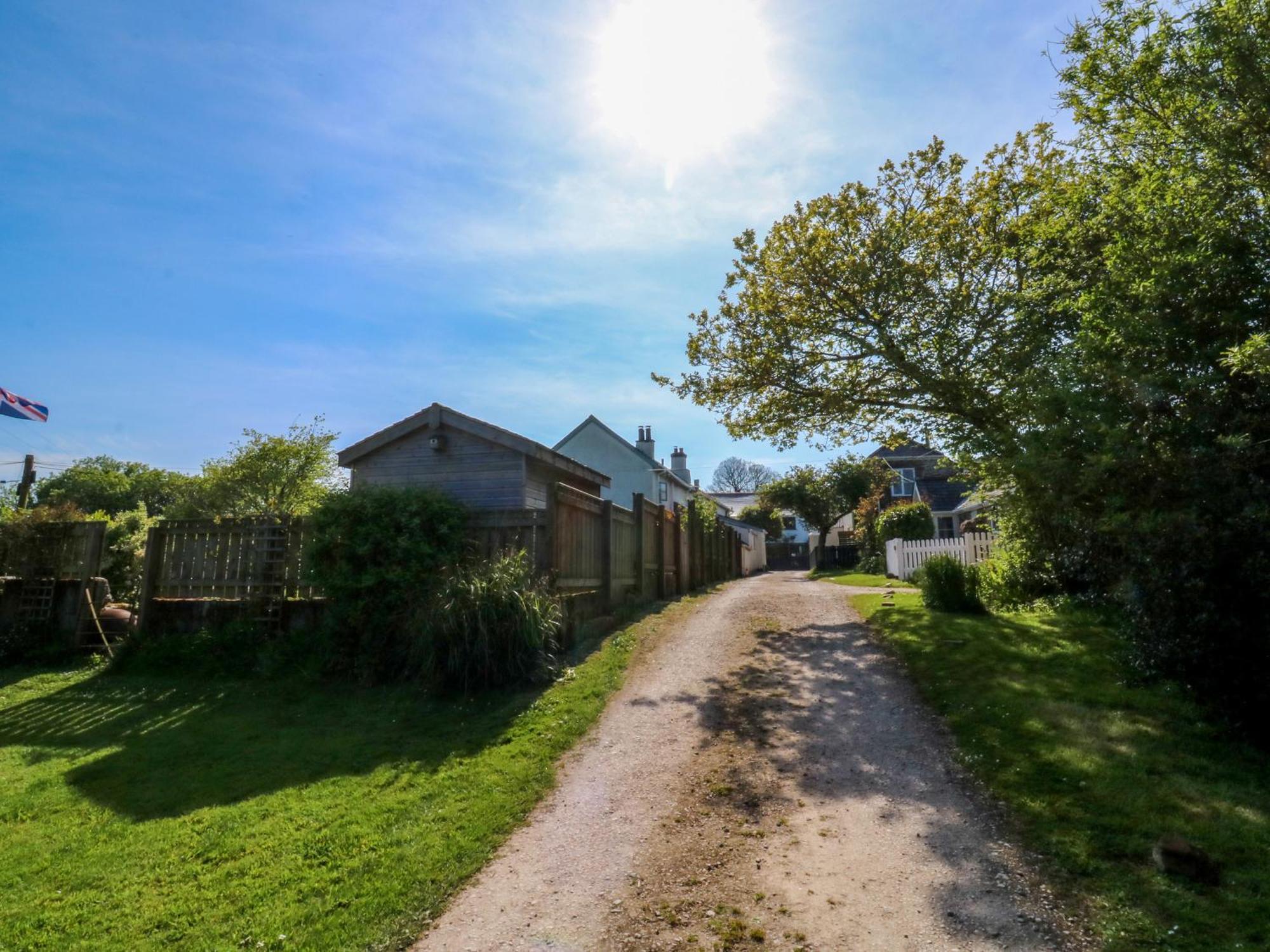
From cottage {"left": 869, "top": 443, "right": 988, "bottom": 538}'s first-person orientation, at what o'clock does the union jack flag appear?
The union jack flag is roughly at 1 o'clock from the cottage.

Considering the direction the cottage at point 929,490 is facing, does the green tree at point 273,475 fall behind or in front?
in front

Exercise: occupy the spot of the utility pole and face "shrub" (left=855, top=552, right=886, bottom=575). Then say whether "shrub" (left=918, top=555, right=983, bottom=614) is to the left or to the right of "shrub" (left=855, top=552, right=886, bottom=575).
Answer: right

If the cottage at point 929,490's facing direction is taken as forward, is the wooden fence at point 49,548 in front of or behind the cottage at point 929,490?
in front

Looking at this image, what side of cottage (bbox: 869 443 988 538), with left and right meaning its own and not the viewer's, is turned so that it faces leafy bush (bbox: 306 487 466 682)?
front

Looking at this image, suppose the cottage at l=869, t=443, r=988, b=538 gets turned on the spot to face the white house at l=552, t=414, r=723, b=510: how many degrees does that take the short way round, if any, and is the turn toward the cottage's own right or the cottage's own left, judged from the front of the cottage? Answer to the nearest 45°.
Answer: approximately 45° to the cottage's own right

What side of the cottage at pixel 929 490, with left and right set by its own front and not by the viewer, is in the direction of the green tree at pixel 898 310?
front

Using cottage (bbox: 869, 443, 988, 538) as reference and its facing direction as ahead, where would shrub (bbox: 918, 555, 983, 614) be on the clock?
The shrub is roughly at 12 o'clock from the cottage.

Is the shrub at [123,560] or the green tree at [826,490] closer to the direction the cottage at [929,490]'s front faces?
the shrub

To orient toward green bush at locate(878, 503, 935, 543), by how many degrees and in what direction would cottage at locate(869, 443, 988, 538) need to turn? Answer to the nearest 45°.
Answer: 0° — it already faces it

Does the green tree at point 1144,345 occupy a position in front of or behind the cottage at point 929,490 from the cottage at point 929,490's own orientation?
in front

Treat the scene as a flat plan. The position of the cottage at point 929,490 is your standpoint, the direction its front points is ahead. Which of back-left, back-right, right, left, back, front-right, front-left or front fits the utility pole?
front-right

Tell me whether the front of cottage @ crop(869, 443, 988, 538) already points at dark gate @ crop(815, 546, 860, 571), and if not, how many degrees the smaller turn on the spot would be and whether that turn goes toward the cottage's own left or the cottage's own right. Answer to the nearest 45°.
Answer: approximately 45° to the cottage's own right

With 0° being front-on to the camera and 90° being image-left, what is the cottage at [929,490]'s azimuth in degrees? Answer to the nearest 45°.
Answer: approximately 0°
